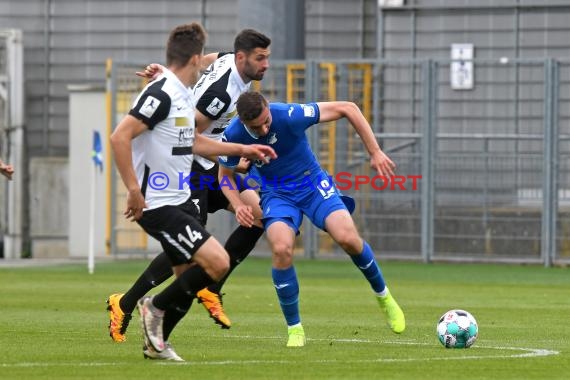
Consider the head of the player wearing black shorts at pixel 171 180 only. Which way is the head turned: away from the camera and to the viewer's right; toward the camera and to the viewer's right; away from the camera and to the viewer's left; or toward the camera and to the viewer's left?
away from the camera and to the viewer's right

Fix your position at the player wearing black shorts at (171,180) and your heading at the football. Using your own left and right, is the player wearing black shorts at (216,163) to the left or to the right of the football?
left

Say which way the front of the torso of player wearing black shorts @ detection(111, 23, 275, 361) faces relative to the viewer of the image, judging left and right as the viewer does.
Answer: facing to the right of the viewer

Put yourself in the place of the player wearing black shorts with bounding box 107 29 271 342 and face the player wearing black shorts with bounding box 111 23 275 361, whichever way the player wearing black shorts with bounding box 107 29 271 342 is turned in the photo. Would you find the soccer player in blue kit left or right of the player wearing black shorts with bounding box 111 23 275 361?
left

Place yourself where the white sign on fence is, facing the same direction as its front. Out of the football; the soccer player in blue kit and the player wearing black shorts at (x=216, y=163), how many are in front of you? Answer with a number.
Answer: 3

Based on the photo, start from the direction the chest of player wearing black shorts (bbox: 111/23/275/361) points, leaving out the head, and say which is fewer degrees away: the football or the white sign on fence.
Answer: the football

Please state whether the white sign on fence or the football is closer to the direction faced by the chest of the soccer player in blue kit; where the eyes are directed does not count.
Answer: the football
